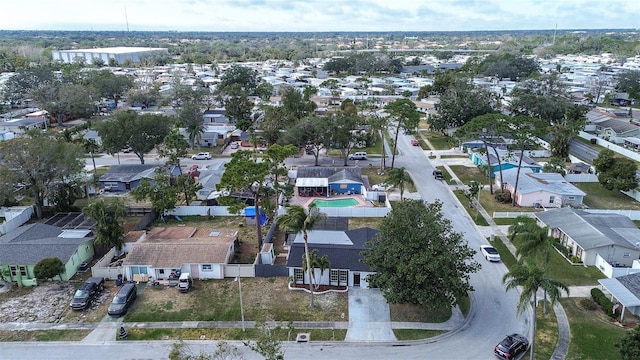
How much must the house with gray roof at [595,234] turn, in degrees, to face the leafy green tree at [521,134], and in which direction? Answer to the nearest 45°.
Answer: approximately 90° to its right

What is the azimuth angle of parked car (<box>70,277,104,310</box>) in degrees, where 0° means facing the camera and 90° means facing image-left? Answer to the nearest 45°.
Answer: approximately 45°

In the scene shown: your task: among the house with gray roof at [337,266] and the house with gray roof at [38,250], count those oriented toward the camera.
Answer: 2

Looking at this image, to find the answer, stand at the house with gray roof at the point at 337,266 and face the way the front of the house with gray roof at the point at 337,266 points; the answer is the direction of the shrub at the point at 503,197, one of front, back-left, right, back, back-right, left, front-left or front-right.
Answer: back-left

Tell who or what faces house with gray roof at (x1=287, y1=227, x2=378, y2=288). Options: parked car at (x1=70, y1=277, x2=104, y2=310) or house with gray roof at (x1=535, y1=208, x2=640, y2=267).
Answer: house with gray roof at (x1=535, y1=208, x2=640, y2=267)

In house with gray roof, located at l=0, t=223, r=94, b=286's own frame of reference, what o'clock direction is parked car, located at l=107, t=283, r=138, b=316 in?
The parked car is roughly at 11 o'clock from the house with gray roof.

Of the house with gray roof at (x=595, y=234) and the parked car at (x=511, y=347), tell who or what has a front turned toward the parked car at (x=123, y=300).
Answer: the house with gray roof

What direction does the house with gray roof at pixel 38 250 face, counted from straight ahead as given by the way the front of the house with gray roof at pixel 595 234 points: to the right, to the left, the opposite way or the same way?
to the left

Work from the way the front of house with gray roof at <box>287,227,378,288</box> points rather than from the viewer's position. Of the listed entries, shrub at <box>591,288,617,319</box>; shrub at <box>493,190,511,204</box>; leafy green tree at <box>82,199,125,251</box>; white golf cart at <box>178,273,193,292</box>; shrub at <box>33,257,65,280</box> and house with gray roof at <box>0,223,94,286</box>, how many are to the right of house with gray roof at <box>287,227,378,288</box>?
4

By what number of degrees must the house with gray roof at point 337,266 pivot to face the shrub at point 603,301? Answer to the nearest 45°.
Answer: approximately 90° to its left

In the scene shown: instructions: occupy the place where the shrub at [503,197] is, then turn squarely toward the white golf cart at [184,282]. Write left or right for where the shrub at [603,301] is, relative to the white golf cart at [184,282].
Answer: left

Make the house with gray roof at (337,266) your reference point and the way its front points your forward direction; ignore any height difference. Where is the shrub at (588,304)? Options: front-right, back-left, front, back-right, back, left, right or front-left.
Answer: left
